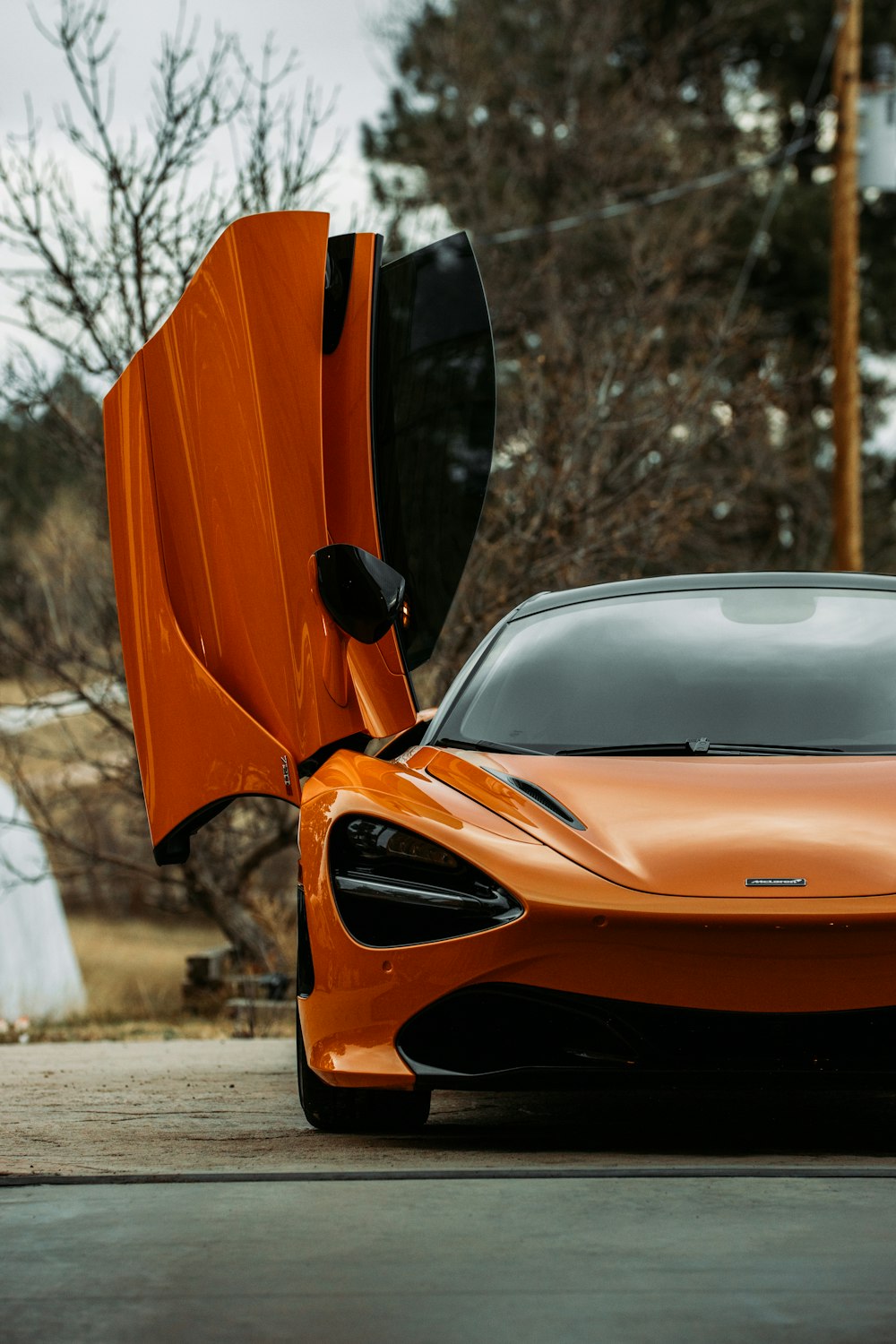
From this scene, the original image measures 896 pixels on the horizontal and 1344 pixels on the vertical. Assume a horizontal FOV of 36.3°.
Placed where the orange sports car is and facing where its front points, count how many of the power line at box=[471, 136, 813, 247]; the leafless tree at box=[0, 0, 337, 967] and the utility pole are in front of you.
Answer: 0

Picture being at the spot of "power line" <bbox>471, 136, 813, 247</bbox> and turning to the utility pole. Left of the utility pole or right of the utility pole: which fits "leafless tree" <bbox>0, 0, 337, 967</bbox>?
right

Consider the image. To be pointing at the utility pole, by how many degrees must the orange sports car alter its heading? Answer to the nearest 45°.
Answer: approximately 180°

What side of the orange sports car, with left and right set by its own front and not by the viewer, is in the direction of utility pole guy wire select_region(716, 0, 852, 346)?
back

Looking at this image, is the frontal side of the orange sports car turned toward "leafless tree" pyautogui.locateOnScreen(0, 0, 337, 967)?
no

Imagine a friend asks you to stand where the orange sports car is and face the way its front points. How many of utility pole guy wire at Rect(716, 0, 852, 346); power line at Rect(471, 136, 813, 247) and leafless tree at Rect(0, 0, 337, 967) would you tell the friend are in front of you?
0

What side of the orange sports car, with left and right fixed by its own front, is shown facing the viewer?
front

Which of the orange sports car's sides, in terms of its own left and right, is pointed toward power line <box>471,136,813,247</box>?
back
